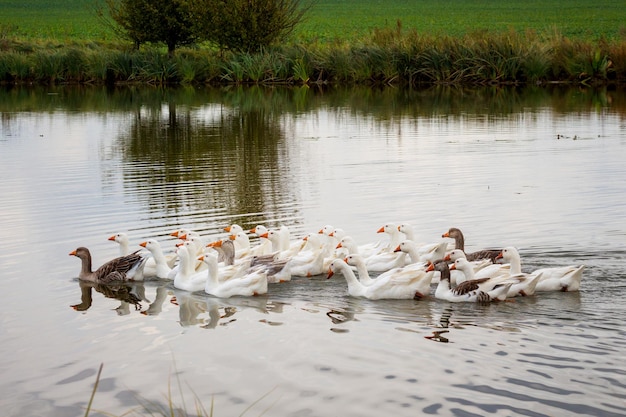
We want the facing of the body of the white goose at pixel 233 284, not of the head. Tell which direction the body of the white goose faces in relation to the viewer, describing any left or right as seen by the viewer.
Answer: facing to the left of the viewer

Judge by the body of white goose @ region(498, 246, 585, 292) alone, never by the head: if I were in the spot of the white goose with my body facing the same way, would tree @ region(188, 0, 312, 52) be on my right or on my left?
on my right

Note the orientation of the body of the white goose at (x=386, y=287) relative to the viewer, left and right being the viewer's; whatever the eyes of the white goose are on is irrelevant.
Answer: facing to the left of the viewer

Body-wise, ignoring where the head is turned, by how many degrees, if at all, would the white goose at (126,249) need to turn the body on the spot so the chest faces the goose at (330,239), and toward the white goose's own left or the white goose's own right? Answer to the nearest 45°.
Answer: approximately 180°

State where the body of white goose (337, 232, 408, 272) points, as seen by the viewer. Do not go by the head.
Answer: to the viewer's left

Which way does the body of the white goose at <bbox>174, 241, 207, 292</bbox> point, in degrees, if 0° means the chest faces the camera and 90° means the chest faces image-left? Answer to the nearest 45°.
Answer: approximately 90°

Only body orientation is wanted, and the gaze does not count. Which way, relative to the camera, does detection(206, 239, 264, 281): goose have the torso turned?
to the viewer's left

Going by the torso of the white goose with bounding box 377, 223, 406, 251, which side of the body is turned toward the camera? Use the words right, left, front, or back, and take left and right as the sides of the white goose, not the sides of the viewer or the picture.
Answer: left

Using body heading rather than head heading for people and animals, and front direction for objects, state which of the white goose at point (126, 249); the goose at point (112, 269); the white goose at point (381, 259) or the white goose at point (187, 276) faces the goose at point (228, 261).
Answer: the white goose at point (381, 259)

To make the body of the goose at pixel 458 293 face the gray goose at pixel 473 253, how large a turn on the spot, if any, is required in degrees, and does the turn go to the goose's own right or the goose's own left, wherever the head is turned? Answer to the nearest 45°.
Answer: approximately 90° to the goose's own right

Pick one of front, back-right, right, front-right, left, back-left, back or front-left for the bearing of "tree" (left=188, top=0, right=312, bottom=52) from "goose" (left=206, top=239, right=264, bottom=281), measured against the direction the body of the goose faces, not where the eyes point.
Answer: right
